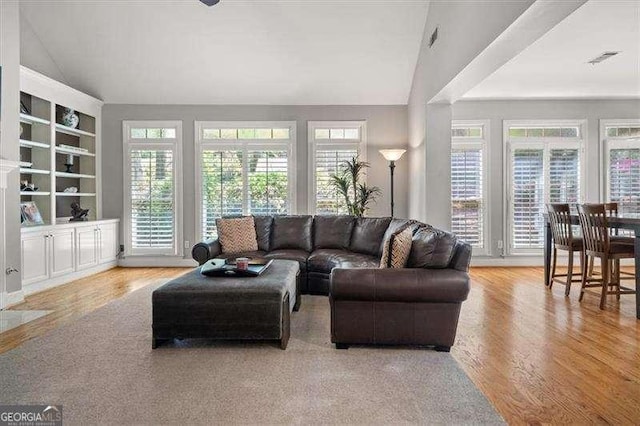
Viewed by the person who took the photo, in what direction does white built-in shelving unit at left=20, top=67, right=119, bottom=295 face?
facing the viewer and to the right of the viewer

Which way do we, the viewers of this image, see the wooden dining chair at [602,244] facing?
facing away from the viewer and to the right of the viewer

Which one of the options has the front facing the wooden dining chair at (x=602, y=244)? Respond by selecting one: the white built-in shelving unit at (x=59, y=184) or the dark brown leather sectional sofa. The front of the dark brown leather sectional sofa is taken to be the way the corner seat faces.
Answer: the white built-in shelving unit

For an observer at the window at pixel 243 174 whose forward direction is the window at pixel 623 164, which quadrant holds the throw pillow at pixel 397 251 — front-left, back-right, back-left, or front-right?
front-right

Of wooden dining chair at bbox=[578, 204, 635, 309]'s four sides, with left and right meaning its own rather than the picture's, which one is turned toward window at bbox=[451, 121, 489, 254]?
left

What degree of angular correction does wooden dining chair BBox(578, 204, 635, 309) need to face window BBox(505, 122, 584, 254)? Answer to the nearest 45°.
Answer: approximately 45° to its left

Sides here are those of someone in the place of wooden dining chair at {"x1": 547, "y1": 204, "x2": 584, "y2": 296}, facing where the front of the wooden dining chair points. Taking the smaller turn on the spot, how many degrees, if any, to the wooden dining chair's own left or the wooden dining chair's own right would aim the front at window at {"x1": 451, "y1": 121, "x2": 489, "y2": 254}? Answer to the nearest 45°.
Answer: approximately 90° to the wooden dining chair's own left

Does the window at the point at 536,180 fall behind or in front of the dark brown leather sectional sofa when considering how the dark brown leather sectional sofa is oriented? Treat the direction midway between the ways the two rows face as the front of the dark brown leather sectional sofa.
behind

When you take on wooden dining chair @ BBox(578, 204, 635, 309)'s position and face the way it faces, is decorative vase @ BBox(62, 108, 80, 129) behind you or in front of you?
behind

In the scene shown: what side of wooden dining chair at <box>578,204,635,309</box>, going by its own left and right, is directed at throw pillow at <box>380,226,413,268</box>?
back

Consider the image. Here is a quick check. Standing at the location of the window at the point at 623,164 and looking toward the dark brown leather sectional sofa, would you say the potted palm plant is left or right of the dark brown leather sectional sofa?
right

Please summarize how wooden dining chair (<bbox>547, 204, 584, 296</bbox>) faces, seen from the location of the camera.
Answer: facing away from the viewer and to the right of the viewer

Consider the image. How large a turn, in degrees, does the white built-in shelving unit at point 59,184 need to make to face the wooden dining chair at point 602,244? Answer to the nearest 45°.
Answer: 0° — it already faces it

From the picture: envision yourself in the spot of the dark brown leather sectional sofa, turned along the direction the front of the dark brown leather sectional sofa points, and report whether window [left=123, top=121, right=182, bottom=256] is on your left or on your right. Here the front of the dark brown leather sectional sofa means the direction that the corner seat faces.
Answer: on your right

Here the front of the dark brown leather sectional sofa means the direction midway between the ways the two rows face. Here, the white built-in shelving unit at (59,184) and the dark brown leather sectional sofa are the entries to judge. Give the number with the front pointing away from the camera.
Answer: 0

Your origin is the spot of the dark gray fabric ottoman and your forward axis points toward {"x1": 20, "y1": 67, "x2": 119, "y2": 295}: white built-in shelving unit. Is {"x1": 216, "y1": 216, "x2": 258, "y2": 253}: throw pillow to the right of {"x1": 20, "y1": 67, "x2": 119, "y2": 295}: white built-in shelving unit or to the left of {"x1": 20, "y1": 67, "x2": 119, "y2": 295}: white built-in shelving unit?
right

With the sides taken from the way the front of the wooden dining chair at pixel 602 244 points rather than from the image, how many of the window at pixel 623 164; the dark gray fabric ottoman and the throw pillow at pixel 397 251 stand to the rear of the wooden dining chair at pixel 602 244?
2
